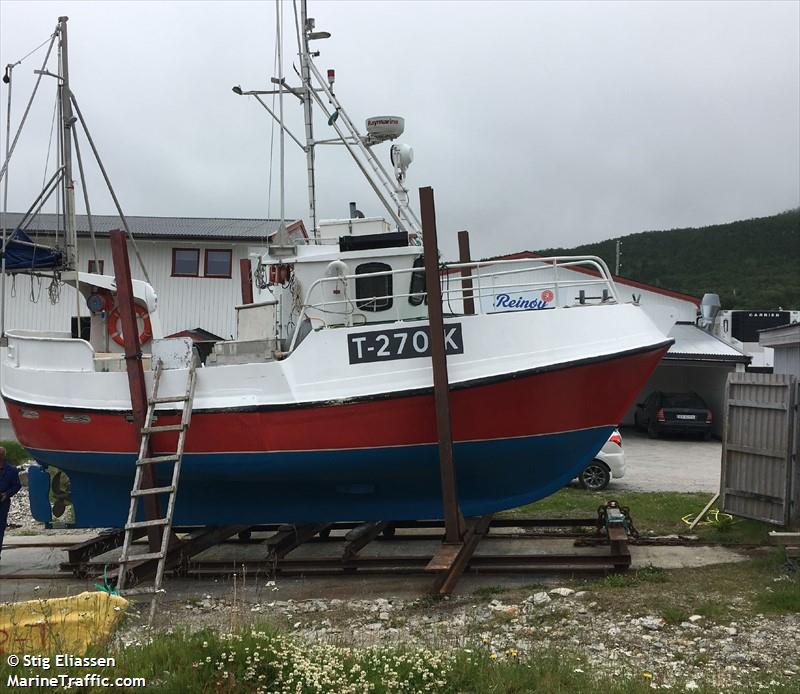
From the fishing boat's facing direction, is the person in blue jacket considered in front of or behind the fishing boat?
behind

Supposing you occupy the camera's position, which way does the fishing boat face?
facing to the right of the viewer

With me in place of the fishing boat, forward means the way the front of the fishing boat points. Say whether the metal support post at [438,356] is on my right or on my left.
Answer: on my right

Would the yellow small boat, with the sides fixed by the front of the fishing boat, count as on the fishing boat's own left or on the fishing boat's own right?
on the fishing boat's own right

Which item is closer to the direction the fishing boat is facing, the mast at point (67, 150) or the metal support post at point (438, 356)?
the metal support post

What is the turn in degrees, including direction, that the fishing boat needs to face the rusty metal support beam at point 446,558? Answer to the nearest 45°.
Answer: approximately 45° to its right
